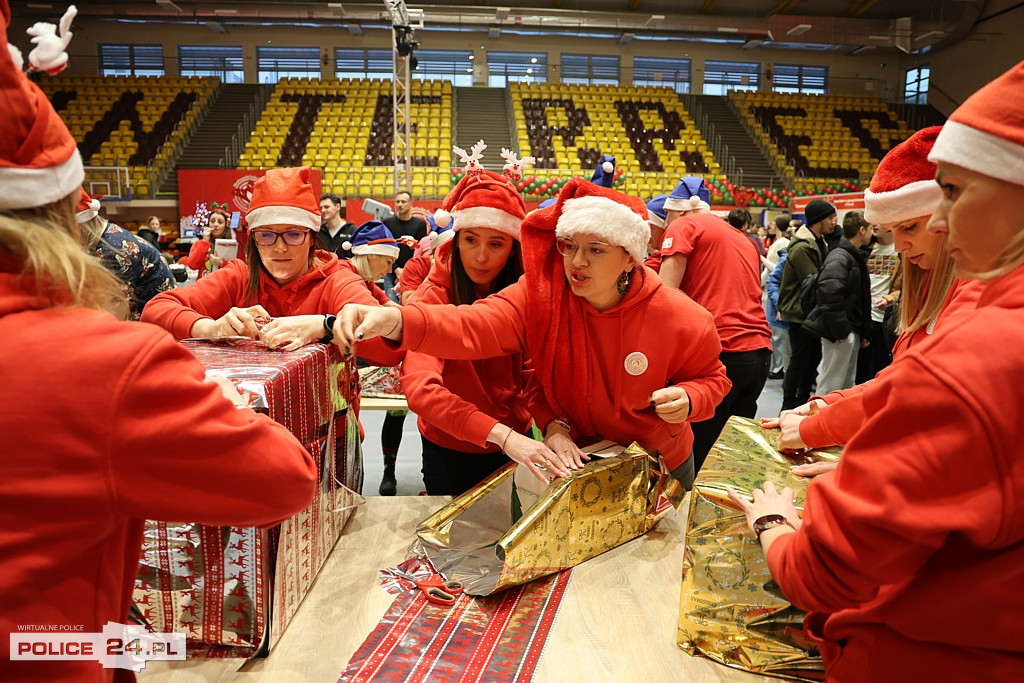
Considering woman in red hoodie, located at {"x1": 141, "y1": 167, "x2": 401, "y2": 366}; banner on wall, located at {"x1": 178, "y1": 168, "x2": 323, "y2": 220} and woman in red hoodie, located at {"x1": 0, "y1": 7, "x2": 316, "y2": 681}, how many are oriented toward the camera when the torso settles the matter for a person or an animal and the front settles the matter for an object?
2

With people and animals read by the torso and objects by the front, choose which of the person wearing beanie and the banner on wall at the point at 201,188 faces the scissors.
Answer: the banner on wall

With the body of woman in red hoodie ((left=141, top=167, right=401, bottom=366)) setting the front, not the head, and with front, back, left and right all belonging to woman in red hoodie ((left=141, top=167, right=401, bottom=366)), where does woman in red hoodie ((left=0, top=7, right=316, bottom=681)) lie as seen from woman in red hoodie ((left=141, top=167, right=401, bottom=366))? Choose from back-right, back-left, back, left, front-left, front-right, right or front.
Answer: front

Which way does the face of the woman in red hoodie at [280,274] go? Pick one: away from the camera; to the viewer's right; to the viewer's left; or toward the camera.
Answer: toward the camera

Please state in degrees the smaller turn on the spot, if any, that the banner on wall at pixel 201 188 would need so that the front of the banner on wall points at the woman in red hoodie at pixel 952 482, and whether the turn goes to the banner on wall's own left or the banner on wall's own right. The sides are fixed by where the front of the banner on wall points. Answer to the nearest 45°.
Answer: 0° — it already faces them

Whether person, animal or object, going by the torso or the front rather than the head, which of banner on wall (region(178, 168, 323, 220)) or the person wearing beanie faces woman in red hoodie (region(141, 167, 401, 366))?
the banner on wall

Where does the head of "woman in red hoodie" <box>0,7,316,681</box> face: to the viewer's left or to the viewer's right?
to the viewer's right

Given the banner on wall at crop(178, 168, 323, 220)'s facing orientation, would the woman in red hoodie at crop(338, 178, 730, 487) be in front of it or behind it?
in front

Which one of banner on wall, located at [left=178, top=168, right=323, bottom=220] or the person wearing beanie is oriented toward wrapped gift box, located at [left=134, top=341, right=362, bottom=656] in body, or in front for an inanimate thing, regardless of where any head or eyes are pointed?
the banner on wall

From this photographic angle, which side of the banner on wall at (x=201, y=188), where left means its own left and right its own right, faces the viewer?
front

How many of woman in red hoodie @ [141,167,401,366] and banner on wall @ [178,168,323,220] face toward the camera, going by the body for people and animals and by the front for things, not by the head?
2

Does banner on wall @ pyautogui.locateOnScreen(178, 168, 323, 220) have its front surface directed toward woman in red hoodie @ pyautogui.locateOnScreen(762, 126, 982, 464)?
yes

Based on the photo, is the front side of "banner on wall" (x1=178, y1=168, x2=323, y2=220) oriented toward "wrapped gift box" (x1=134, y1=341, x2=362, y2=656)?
yes

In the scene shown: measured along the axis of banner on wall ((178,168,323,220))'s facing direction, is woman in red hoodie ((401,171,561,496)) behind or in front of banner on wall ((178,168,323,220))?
in front
